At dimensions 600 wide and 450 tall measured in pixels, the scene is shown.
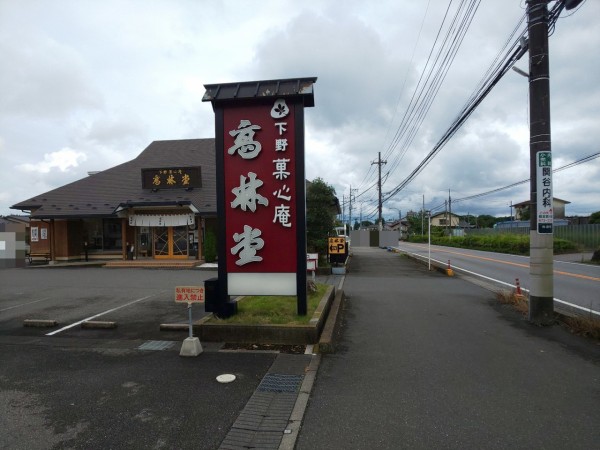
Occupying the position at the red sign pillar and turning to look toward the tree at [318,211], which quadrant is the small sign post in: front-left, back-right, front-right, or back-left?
back-left

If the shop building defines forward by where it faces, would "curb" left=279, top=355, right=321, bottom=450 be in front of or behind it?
in front

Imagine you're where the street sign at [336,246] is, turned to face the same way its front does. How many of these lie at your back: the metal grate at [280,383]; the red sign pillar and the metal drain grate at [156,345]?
0

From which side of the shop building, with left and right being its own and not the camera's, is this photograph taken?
front

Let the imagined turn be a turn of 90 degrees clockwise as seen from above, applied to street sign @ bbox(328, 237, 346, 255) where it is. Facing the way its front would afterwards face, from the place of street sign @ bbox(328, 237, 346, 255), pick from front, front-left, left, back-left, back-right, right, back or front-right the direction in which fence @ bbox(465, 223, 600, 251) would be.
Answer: back-right

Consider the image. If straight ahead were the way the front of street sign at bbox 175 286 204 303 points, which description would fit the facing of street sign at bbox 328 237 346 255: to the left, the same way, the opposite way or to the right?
the same way

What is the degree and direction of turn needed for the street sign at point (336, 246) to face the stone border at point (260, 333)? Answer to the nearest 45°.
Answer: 0° — it already faces it

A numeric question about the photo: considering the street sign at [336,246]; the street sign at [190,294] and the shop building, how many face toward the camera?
3

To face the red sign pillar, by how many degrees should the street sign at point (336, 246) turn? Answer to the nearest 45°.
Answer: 0° — it already faces it

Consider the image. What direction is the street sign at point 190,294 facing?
toward the camera

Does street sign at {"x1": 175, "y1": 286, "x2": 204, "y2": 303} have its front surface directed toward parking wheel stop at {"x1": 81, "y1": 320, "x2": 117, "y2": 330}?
no

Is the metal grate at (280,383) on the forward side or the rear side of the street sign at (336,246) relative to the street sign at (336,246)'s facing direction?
on the forward side

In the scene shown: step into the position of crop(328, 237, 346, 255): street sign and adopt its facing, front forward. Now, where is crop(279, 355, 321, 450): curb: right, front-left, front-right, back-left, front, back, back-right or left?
front

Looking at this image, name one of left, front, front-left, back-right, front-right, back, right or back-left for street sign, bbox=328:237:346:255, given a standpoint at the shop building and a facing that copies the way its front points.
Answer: front-left

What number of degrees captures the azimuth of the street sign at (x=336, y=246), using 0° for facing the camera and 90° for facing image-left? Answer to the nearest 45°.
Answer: approximately 0°

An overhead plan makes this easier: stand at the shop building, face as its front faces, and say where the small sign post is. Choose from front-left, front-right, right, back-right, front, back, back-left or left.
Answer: front

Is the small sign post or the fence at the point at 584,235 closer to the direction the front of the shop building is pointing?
the small sign post
